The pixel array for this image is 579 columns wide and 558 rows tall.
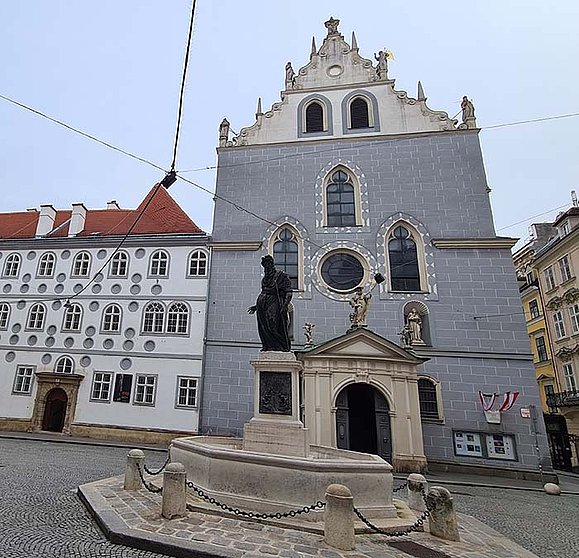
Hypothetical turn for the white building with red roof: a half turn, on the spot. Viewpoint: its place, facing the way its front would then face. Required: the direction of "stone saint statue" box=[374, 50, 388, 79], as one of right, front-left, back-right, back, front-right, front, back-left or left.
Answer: back-right

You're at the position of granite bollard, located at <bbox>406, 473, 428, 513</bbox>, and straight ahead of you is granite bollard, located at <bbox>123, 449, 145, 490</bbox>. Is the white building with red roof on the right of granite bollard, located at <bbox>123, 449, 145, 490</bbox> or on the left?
right

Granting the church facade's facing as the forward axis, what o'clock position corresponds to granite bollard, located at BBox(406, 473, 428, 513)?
The granite bollard is roughly at 12 o'clock from the church facade.

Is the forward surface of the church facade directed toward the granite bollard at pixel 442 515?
yes

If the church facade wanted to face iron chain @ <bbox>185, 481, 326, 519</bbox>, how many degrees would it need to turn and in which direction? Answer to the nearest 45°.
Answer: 0° — it already faces it

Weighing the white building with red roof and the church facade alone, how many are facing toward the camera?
2

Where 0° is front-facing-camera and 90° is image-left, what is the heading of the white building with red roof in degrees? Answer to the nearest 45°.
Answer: approximately 0°

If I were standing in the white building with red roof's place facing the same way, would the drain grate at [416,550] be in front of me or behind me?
in front

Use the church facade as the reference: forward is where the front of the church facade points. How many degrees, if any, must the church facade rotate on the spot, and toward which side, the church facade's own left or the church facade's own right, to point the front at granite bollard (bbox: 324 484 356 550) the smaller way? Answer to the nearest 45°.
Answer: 0° — it already faces it

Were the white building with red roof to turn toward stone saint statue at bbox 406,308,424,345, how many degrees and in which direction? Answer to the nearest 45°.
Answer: approximately 45° to its left

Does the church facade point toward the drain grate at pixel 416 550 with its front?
yes

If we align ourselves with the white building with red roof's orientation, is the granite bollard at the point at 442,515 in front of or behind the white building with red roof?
in front

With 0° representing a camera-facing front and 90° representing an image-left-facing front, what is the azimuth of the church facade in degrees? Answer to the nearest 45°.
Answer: approximately 0°

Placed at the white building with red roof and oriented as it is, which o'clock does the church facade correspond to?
The church facade is roughly at 10 o'clock from the white building with red roof.

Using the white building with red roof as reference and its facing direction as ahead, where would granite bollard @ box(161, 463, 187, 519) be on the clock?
The granite bollard is roughly at 12 o'clock from the white building with red roof.

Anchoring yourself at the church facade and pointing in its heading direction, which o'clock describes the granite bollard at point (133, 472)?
The granite bollard is roughly at 1 o'clock from the church facade.
